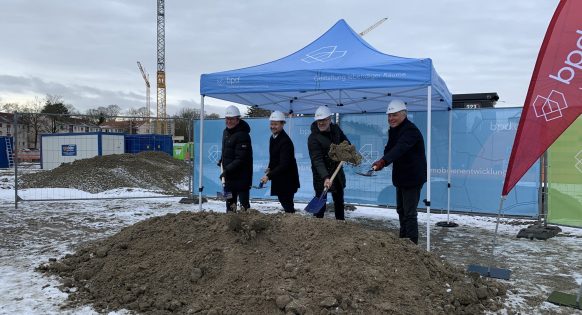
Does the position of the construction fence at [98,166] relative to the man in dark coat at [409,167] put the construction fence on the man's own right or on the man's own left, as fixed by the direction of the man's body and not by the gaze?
on the man's own right

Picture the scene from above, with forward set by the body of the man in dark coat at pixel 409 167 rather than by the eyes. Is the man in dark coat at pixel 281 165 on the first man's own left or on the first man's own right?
on the first man's own right

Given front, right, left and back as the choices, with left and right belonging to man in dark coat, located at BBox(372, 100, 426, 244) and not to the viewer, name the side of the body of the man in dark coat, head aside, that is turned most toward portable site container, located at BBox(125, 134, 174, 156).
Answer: right

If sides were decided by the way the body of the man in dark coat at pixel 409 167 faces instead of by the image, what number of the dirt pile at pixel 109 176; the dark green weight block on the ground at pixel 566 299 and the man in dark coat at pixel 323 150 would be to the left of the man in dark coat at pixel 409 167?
1

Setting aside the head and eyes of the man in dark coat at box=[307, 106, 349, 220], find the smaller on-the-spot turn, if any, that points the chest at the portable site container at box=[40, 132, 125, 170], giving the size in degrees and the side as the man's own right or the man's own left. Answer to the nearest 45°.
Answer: approximately 135° to the man's own right

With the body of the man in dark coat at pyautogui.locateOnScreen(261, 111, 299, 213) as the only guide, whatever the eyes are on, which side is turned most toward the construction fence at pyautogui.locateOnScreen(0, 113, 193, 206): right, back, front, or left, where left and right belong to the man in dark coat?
right

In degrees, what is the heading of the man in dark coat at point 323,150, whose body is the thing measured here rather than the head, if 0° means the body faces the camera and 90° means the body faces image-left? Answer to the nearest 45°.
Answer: approximately 0°

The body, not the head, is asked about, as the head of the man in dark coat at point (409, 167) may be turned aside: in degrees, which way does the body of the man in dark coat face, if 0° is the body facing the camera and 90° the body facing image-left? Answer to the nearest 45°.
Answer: approximately 45°
